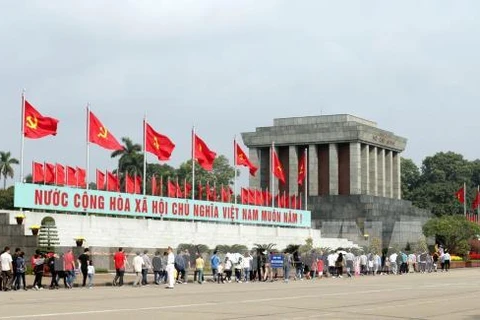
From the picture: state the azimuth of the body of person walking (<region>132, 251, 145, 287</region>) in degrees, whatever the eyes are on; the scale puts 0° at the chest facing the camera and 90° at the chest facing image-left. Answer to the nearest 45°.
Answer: approximately 225°

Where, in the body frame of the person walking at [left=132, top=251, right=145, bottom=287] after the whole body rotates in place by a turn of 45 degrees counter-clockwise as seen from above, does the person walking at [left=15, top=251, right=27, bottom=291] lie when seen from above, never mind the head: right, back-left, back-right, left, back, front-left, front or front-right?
back-left

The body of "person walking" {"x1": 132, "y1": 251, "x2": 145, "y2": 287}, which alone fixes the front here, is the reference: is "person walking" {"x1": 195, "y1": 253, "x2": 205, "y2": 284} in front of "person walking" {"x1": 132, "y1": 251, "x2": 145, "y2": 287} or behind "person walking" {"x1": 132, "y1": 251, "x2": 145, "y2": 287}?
in front

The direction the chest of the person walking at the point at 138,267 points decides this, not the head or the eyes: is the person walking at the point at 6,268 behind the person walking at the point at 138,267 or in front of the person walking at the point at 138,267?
behind

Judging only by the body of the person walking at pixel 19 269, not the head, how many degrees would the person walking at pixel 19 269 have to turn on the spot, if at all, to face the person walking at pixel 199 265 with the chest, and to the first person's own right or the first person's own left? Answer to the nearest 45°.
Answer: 0° — they already face them

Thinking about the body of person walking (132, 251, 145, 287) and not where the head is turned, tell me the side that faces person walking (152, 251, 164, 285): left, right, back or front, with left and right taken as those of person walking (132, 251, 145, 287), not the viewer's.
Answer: front

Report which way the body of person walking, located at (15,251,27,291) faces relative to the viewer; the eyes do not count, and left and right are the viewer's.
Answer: facing away from the viewer and to the right of the viewer

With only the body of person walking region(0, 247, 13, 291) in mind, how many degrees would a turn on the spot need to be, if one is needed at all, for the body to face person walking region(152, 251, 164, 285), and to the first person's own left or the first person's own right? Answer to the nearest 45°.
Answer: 0° — they already face them

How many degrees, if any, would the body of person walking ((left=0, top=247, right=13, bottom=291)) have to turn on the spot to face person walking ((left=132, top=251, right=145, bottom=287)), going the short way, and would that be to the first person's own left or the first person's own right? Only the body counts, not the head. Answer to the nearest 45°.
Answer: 0° — they already face them

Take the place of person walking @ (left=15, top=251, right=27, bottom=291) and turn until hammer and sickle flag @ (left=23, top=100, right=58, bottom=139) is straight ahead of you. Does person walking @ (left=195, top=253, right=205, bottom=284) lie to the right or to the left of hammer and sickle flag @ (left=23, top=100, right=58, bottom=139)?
right

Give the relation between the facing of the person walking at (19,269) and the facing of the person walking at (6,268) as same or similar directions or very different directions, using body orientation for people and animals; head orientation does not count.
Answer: same or similar directions
